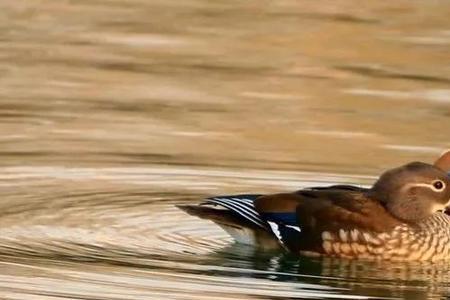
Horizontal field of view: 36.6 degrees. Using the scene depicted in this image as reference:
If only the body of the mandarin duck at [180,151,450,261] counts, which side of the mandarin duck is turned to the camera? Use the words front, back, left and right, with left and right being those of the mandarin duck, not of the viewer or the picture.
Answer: right
